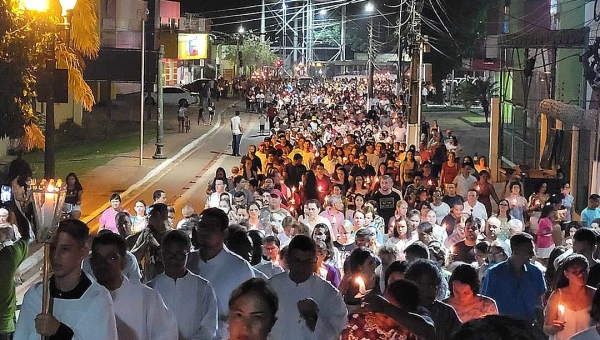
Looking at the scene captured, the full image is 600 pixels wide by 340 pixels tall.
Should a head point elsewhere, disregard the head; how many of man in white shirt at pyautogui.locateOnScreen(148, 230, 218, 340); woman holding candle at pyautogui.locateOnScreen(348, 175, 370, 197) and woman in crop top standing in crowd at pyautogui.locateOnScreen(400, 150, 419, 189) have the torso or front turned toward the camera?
3

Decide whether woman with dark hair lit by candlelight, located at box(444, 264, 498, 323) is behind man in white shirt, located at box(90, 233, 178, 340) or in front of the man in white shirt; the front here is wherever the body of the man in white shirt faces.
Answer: behind

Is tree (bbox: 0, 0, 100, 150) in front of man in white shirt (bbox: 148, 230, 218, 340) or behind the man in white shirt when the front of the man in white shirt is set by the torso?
behind

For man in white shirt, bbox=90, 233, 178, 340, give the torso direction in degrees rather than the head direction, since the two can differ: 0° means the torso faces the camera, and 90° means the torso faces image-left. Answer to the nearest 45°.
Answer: approximately 45°

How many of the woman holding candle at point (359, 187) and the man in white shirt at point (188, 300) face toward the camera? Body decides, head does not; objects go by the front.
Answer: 2

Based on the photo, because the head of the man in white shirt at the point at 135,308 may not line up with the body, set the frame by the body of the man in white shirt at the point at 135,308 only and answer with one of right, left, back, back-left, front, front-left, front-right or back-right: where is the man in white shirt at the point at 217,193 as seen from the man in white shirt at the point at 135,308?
back-right

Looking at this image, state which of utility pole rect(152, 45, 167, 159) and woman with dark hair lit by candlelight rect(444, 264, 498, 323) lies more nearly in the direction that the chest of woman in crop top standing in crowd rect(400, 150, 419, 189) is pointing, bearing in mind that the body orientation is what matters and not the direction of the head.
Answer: the woman with dark hair lit by candlelight

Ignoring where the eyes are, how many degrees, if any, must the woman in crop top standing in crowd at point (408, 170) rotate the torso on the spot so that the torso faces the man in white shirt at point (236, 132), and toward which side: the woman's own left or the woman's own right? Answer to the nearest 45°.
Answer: approximately 180°

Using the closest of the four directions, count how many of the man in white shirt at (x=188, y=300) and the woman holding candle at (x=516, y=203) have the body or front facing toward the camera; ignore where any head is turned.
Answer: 2

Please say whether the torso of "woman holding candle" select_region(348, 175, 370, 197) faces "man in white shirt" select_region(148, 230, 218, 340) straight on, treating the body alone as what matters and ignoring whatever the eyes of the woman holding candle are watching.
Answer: yes

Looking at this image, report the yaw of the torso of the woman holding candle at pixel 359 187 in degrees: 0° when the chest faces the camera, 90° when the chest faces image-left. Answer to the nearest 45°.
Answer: approximately 0°

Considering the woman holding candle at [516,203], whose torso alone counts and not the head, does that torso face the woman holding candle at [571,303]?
yes

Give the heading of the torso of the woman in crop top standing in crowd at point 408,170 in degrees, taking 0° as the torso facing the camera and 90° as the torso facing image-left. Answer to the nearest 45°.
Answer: approximately 0°

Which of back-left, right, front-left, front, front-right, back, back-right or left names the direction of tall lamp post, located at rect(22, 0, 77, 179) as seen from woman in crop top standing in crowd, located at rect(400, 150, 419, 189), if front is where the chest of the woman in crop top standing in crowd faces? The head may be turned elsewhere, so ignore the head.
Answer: front-right
